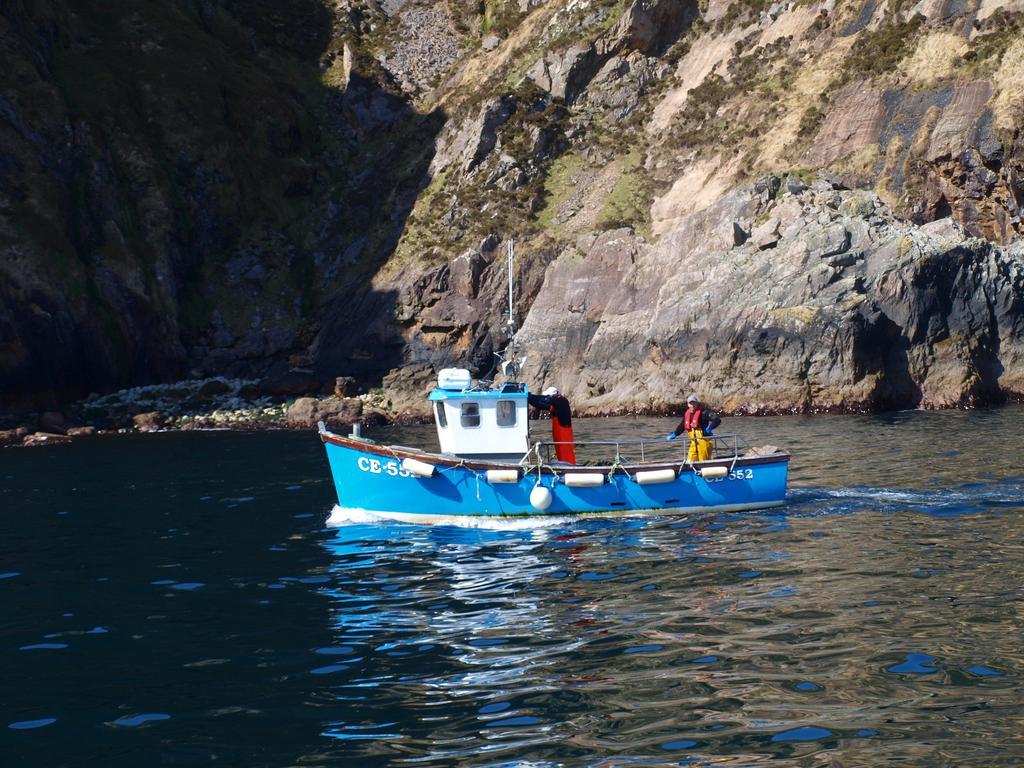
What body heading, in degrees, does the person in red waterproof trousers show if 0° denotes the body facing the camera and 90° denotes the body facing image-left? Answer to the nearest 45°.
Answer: approximately 90°

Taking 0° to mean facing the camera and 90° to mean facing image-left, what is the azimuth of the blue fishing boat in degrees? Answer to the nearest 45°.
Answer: approximately 90°

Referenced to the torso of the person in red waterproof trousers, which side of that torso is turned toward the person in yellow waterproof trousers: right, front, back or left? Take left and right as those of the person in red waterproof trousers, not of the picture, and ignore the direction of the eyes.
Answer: back
